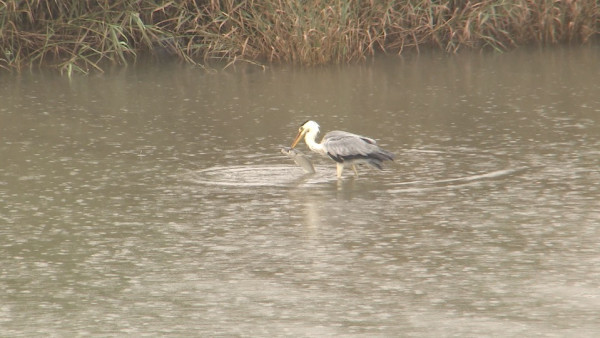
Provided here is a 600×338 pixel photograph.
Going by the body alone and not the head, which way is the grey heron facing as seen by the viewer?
to the viewer's left
